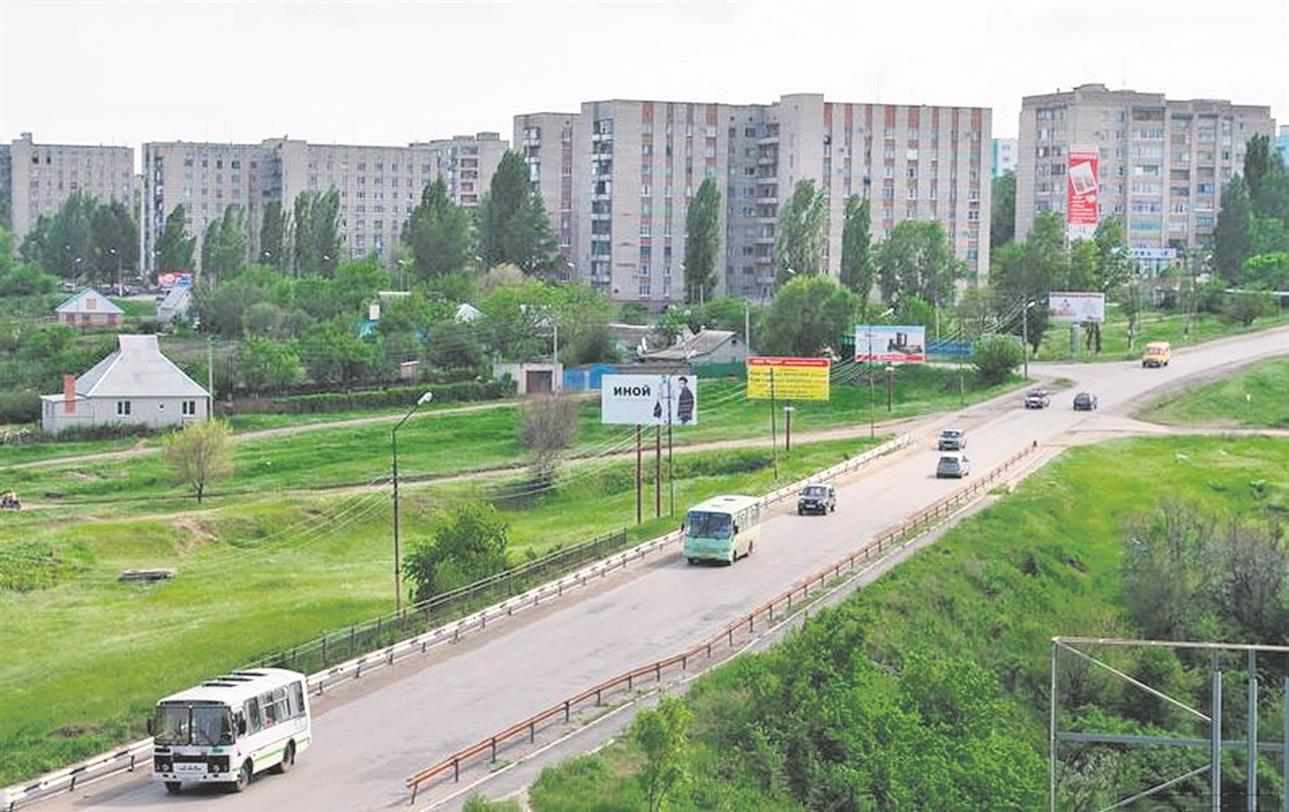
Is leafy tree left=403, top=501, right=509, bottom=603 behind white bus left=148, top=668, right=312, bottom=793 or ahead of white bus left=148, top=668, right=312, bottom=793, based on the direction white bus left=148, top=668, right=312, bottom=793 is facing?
behind

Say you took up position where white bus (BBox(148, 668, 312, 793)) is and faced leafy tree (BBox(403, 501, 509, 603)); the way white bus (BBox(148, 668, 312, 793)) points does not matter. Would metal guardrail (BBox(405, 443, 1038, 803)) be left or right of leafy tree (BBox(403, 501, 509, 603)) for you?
right

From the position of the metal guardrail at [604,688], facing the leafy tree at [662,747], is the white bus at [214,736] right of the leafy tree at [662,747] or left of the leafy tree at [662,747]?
right

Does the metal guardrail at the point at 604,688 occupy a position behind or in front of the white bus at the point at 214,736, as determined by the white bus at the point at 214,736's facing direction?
behind

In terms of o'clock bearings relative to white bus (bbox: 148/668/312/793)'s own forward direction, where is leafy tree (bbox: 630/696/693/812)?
The leafy tree is roughly at 8 o'clock from the white bus.

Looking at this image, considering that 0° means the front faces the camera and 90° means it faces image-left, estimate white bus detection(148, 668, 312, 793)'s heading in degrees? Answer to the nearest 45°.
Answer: approximately 45°
